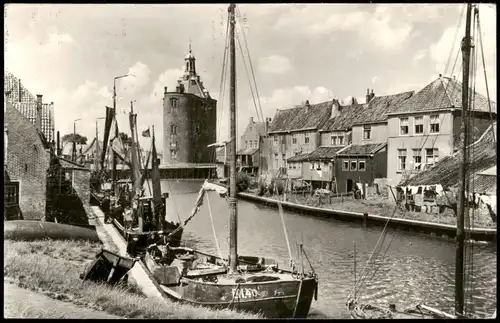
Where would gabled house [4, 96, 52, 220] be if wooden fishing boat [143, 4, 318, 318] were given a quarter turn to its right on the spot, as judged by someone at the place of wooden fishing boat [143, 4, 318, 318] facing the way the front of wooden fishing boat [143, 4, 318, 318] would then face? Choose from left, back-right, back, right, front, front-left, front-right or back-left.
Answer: right

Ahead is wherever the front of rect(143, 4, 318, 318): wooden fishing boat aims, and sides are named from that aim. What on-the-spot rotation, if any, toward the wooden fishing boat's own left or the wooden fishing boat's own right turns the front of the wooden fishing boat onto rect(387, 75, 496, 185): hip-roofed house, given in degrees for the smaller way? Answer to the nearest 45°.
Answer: approximately 90° to the wooden fishing boat's own left

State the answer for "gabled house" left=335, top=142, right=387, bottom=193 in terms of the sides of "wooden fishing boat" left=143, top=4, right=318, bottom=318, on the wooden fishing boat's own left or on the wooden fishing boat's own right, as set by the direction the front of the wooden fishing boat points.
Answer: on the wooden fishing boat's own left

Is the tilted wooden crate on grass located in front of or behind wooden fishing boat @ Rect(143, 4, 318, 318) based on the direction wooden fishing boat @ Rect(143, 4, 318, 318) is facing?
behind

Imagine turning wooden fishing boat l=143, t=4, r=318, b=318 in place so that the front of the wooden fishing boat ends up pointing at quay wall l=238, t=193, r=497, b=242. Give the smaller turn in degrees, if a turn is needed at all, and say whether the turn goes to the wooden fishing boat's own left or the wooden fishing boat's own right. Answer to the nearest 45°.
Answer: approximately 90° to the wooden fishing boat's own left

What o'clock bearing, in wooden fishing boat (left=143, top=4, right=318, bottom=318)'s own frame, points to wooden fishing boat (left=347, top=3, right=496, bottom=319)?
wooden fishing boat (left=347, top=3, right=496, bottom=319) is roughly at 11 o'clock from wooden fishing boat (left=143, top=4, right=318, bottom=318).

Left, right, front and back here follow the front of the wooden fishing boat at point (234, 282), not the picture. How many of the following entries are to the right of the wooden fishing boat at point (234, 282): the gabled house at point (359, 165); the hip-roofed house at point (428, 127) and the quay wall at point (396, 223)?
0

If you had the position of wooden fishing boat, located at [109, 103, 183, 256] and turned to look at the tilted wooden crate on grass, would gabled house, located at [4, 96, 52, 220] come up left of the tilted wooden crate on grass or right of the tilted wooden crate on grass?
right

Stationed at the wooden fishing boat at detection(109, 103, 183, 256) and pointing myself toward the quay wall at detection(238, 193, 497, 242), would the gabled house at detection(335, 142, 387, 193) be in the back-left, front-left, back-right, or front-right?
front-left

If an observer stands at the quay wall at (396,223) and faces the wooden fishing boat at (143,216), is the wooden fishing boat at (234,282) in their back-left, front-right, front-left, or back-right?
front-left

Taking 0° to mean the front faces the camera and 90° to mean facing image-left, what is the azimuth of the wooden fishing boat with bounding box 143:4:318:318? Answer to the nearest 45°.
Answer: approximately 315°

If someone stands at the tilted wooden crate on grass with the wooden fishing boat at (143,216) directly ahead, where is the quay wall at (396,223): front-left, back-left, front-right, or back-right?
front-right
